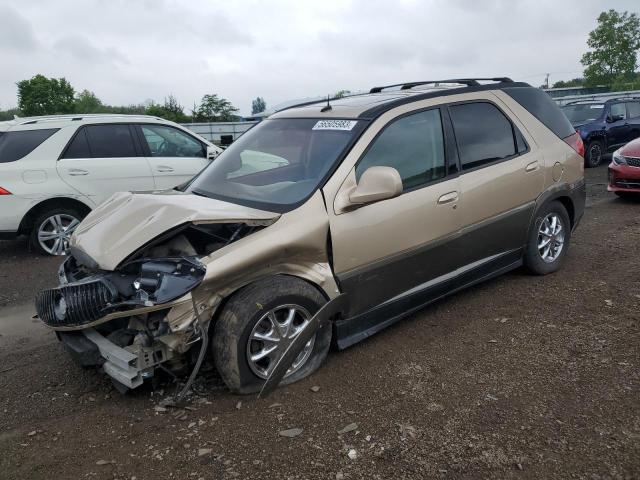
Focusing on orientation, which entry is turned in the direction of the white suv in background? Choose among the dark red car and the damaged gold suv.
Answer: the dark red car

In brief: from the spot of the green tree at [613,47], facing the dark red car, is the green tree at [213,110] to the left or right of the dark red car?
right

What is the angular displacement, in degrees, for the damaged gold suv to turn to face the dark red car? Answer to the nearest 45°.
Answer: approximately 180°

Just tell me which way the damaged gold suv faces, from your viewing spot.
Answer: facing the viewer and to the left of the viewer

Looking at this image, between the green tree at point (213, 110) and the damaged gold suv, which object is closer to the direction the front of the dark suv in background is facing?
the damaged gold suv

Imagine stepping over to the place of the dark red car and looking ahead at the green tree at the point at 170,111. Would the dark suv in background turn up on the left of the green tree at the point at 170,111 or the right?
right

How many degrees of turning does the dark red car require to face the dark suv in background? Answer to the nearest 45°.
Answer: approximately 135° to its right

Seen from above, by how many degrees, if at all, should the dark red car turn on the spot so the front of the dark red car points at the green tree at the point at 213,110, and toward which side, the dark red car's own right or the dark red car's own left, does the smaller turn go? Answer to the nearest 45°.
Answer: approximately 90° to the dark red car's own right

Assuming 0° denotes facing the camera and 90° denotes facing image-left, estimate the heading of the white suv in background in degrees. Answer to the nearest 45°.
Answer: approximately 270°

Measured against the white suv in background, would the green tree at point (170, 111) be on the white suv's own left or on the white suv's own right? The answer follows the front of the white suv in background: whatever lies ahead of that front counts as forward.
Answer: on the white suv's own left

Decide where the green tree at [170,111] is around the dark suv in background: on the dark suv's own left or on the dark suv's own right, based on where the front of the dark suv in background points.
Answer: on the dark suv's own right

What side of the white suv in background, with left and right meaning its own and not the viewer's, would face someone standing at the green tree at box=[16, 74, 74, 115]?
left

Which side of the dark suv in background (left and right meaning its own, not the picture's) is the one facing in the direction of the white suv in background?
front

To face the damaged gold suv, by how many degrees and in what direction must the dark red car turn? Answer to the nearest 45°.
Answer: approximately 45° to its left

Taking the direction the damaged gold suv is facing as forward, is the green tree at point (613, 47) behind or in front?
behind
